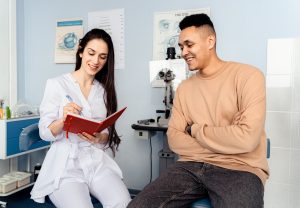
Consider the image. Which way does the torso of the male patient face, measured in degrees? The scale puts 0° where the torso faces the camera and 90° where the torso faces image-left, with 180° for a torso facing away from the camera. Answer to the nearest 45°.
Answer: approximately 45°

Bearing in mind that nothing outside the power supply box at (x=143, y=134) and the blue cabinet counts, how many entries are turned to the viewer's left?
0

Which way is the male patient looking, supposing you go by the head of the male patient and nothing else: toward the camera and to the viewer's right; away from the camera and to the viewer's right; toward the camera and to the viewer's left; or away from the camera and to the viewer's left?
toward the camera and to the viewer's left

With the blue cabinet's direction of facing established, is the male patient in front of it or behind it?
in front

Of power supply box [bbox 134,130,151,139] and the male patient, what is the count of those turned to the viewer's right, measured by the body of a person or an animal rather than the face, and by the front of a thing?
0

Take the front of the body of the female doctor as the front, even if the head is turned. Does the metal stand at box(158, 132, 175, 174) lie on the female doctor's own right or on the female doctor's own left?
on the female doctor's own left

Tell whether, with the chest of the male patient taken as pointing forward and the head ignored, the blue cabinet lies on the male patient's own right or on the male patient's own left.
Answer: on the male patient's own right
